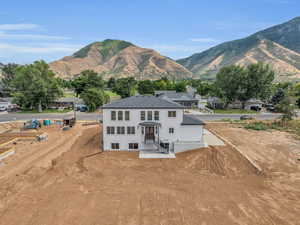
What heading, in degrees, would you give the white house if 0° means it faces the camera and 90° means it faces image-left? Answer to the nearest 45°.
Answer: approximately 0°

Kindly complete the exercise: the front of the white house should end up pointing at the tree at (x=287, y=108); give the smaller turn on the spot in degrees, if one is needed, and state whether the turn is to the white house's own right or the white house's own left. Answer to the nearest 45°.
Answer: approximately 135° to the white house's own left
